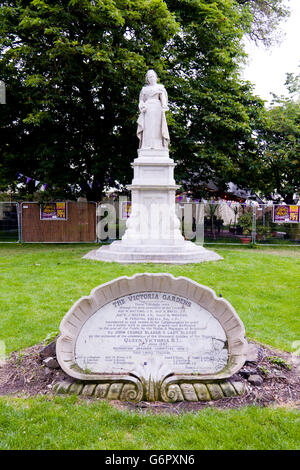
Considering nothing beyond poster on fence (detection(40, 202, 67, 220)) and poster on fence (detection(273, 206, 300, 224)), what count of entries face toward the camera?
2

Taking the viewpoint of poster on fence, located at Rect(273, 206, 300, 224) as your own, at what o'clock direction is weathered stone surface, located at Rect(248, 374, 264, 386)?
The weathered stone surface is roughly at 12 o'clock from the poster on fence.

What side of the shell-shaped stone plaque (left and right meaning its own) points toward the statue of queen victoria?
back

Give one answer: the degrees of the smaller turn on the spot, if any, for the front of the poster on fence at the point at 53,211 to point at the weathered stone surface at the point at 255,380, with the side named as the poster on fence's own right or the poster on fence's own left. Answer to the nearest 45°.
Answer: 0° — it already faces it

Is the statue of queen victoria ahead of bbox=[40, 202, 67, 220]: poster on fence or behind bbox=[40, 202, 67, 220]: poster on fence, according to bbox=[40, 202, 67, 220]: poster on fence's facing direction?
ahead

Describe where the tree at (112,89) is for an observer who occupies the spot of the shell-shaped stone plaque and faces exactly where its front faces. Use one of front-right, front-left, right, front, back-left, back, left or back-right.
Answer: back

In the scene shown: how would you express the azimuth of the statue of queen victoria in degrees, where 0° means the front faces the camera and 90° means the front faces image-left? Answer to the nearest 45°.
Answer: approximately 0°

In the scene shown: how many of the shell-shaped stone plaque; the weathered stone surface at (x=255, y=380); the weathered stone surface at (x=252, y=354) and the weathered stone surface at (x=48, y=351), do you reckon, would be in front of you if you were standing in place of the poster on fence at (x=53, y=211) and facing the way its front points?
4

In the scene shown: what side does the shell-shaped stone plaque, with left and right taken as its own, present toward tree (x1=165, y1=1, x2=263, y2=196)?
back

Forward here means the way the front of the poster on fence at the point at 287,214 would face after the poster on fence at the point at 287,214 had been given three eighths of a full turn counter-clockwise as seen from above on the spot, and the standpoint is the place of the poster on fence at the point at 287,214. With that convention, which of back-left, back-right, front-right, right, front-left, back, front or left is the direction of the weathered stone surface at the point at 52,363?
back-right

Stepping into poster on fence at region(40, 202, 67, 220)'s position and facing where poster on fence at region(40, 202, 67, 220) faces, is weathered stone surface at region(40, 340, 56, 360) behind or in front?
in front
